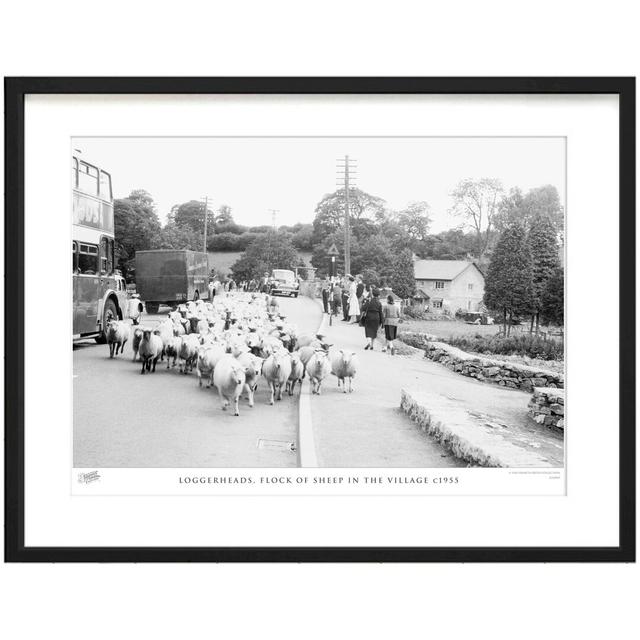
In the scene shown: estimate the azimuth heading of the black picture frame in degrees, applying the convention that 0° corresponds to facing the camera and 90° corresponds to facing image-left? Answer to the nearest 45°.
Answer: approximately 0°
